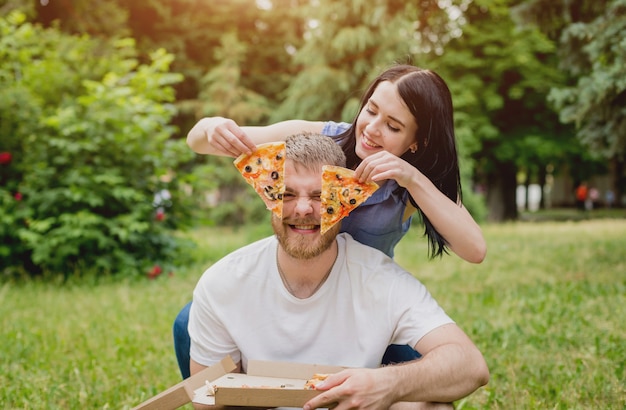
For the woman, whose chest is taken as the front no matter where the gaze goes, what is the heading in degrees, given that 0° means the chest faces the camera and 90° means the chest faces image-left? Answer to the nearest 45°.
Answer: approximately 45°

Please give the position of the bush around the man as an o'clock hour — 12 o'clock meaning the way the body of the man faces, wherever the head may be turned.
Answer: The bush is roughly at 5 o'clock from the man.

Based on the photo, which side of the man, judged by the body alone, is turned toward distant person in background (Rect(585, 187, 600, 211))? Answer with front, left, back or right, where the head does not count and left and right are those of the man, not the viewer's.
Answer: back

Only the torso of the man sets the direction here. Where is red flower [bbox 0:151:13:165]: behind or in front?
behind

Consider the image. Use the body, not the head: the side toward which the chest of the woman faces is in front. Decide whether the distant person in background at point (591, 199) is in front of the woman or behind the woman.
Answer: behind

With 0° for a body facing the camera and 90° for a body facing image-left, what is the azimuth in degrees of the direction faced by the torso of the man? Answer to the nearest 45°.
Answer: approximately 0°

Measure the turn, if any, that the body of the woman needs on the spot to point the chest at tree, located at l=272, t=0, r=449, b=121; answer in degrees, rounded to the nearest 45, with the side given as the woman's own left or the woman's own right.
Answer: approximately 135° to the woman's own right

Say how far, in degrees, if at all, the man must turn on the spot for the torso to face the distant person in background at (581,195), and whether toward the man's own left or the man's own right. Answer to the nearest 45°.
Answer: approximately 180°
